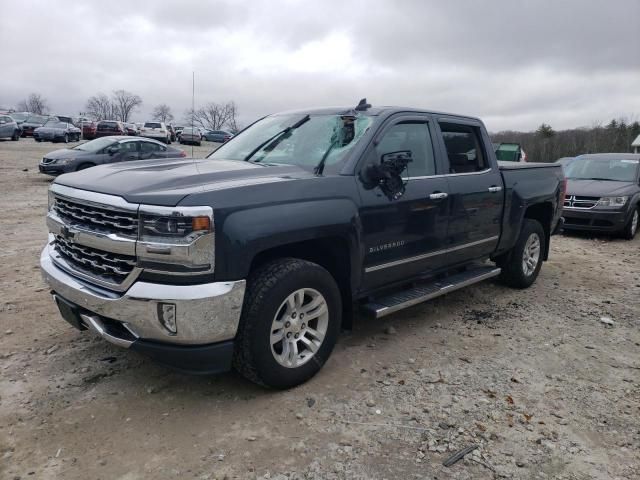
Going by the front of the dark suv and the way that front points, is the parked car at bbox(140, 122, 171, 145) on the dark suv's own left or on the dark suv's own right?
on the dark suv's own right

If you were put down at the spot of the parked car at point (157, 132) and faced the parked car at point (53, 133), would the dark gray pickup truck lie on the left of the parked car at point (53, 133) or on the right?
left

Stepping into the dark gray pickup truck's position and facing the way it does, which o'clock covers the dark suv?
The dark suv is roughly at 6 o'clock from the dark gray pickup truck.

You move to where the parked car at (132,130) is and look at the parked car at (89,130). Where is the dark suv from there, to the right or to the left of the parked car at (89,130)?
left

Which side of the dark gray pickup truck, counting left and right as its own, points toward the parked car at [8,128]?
right

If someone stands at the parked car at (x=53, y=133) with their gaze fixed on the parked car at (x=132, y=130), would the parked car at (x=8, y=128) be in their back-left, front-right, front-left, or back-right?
back-left

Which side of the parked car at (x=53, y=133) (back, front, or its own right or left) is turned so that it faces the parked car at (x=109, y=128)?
back

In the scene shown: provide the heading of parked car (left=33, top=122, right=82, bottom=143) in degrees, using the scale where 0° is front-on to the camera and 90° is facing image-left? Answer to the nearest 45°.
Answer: approximately 45°

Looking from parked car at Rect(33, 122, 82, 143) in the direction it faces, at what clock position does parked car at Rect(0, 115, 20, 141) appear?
parked car at Rect(0, 115, 20, 141) is roughly at 1 o'clock from parked car at Rect(33, 122, 82, 143).
